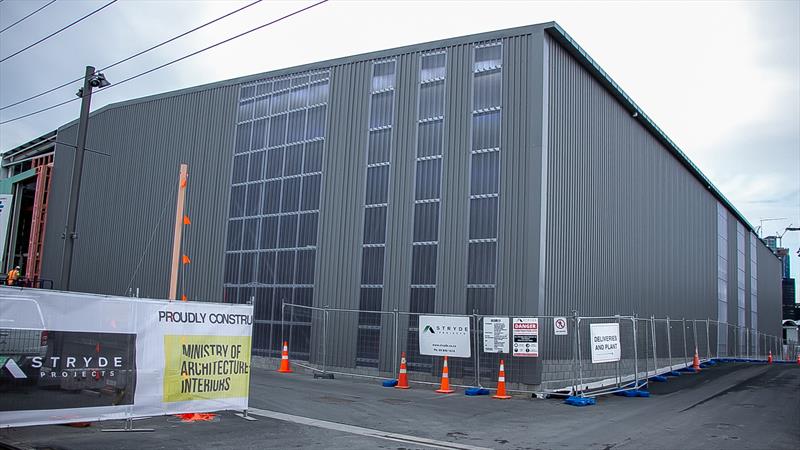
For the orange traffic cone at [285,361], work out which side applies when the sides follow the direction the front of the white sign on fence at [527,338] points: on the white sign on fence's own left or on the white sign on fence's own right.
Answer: on the white sign on fence's own right

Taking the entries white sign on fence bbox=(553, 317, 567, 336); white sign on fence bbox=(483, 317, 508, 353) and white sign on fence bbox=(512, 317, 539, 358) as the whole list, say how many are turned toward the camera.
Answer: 3

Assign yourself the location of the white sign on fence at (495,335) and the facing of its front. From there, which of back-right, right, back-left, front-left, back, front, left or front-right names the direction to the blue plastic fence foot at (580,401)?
front-left

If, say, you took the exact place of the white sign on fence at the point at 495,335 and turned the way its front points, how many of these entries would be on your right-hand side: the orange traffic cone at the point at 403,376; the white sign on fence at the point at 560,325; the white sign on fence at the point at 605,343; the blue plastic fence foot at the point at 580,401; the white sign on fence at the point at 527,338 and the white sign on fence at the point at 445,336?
2

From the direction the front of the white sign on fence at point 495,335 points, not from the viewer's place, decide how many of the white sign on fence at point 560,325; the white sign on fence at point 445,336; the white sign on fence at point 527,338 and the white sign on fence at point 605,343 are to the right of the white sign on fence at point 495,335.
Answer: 1
